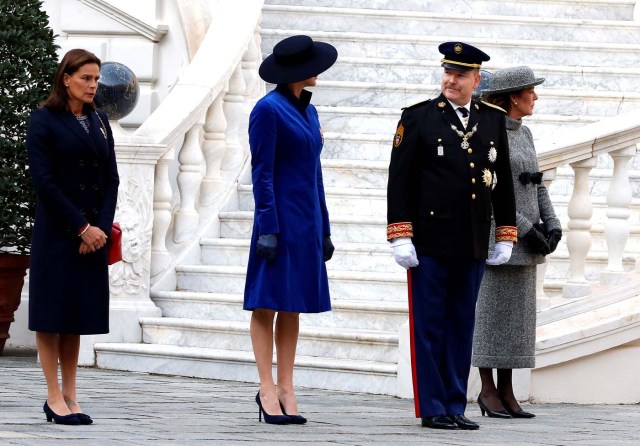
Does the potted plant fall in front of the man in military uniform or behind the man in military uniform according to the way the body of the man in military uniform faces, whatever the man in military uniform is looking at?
behind

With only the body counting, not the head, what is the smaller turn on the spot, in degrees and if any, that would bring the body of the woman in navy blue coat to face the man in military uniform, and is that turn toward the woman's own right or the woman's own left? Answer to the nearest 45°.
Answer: approximately 45° to the woman's own left

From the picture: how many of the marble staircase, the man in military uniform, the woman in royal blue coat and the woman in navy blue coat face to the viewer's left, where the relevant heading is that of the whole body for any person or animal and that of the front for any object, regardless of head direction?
0

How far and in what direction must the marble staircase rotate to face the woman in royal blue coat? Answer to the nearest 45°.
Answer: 0° — it already faces them

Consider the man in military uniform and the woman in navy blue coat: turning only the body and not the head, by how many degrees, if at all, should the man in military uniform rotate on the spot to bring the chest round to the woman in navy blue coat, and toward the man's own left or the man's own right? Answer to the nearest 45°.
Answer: approximately 135° to the man's own right

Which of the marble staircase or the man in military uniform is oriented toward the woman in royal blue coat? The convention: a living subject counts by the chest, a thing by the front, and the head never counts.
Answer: the marble staircase

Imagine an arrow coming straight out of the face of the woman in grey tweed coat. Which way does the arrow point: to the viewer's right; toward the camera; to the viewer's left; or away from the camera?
to the viewer's right

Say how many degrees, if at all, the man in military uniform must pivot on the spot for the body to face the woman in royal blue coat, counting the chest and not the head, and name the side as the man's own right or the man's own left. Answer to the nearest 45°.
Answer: approximately 135° to the man's own right

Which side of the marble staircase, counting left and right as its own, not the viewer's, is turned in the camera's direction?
front
